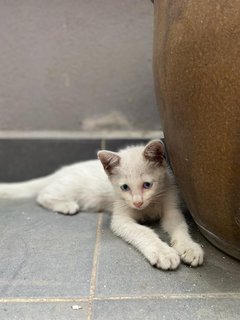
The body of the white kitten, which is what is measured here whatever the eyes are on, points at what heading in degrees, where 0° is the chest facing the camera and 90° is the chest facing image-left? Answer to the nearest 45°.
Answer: approximately 315°
